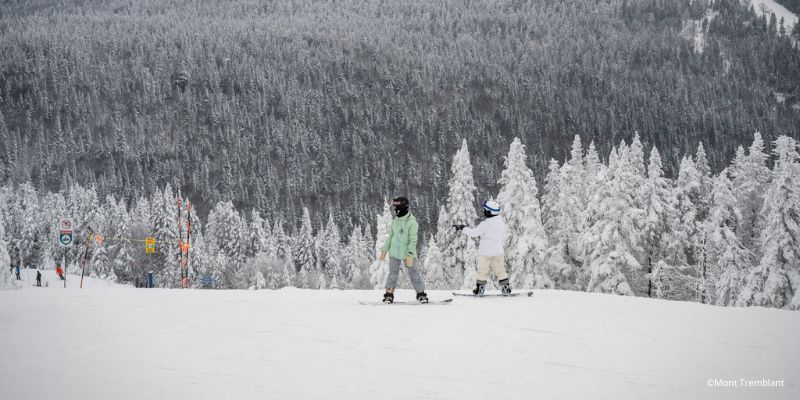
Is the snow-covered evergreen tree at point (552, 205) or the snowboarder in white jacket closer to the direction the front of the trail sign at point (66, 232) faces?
the snowboarder in white jacket

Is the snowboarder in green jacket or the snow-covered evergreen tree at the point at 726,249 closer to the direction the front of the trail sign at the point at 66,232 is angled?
the snowboarder in green jacket

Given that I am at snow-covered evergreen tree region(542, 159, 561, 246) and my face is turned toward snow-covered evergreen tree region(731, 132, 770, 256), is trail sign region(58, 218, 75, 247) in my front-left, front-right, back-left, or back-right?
back-right

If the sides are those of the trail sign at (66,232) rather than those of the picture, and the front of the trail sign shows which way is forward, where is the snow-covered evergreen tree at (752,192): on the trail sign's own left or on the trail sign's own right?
on the trail sign's own left

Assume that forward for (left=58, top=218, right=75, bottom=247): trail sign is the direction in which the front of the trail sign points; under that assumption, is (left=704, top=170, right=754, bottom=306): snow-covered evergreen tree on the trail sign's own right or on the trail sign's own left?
on the trail sign's own left

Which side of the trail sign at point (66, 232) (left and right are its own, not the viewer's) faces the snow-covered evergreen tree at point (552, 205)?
left

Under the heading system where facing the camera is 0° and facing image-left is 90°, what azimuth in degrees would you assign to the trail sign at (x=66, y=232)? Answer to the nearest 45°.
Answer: approximately 0°

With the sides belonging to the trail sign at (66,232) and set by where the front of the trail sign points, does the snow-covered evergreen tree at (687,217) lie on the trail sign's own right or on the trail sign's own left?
on the trail sign's own left

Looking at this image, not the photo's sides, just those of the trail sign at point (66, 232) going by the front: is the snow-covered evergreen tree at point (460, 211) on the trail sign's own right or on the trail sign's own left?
on the trail sign's own left

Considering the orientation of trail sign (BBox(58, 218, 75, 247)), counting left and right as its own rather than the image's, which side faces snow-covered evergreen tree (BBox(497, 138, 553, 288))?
left

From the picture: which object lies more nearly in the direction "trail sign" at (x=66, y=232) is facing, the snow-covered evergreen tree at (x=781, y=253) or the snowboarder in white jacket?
the snowboarder in white jacket
